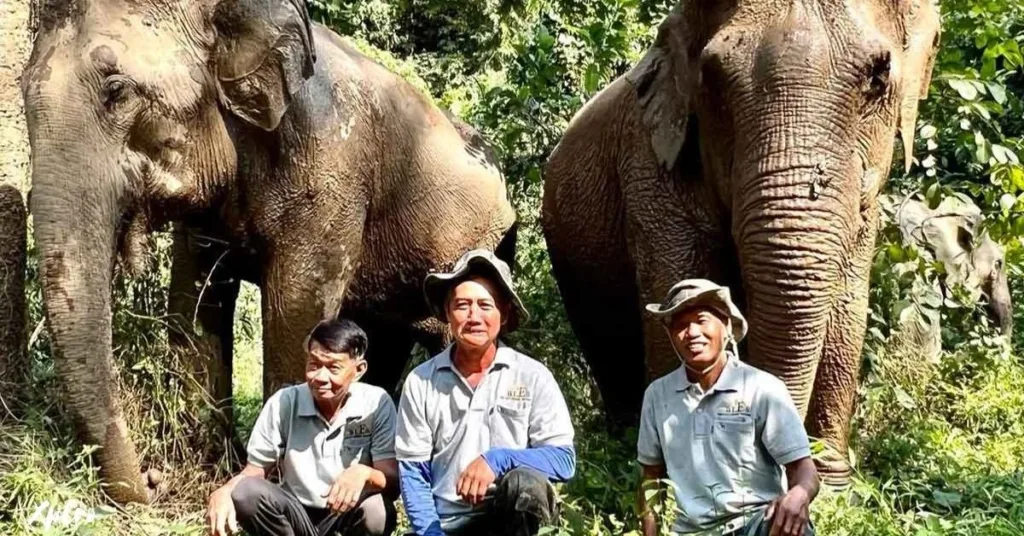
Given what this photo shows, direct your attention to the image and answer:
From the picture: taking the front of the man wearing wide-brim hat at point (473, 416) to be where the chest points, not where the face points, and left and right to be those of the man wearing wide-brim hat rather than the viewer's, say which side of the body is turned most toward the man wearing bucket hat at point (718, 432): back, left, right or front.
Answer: left

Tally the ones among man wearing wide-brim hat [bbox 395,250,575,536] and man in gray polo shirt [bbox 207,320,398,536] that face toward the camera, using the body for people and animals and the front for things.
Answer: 2

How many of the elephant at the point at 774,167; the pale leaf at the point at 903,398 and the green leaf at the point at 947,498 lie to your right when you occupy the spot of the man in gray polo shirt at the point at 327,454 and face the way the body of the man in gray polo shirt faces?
0

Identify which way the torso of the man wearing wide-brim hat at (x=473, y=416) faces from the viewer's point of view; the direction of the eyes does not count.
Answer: toward the camera

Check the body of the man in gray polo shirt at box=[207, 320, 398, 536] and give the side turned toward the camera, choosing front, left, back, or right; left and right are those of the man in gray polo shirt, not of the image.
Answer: front

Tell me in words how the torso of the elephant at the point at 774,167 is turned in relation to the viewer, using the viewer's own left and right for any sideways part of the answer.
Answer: facing the viewer and to the right of the viewer

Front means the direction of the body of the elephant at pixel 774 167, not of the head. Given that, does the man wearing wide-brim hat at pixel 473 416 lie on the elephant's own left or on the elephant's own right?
on the elephant's own right

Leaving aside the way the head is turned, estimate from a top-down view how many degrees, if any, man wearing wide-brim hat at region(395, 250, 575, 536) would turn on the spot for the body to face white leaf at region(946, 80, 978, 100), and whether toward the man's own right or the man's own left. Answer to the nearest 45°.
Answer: approximately 135° to the man's own left

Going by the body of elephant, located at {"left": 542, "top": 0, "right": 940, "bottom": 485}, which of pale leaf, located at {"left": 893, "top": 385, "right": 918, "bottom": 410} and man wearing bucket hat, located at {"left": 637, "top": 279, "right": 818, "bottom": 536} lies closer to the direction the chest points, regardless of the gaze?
the man wearing bucket hat

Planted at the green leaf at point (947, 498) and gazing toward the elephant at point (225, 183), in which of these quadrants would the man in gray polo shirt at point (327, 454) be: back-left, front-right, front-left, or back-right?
front-left

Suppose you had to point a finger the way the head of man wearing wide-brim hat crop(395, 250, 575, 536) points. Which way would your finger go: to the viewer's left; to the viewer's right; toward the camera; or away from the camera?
toward the camera

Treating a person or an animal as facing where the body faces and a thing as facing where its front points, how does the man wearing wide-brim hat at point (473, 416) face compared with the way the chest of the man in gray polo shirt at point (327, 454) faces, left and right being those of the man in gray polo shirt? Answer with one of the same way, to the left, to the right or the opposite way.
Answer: the same way

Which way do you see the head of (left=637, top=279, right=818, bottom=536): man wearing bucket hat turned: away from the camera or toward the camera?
toward the camera
